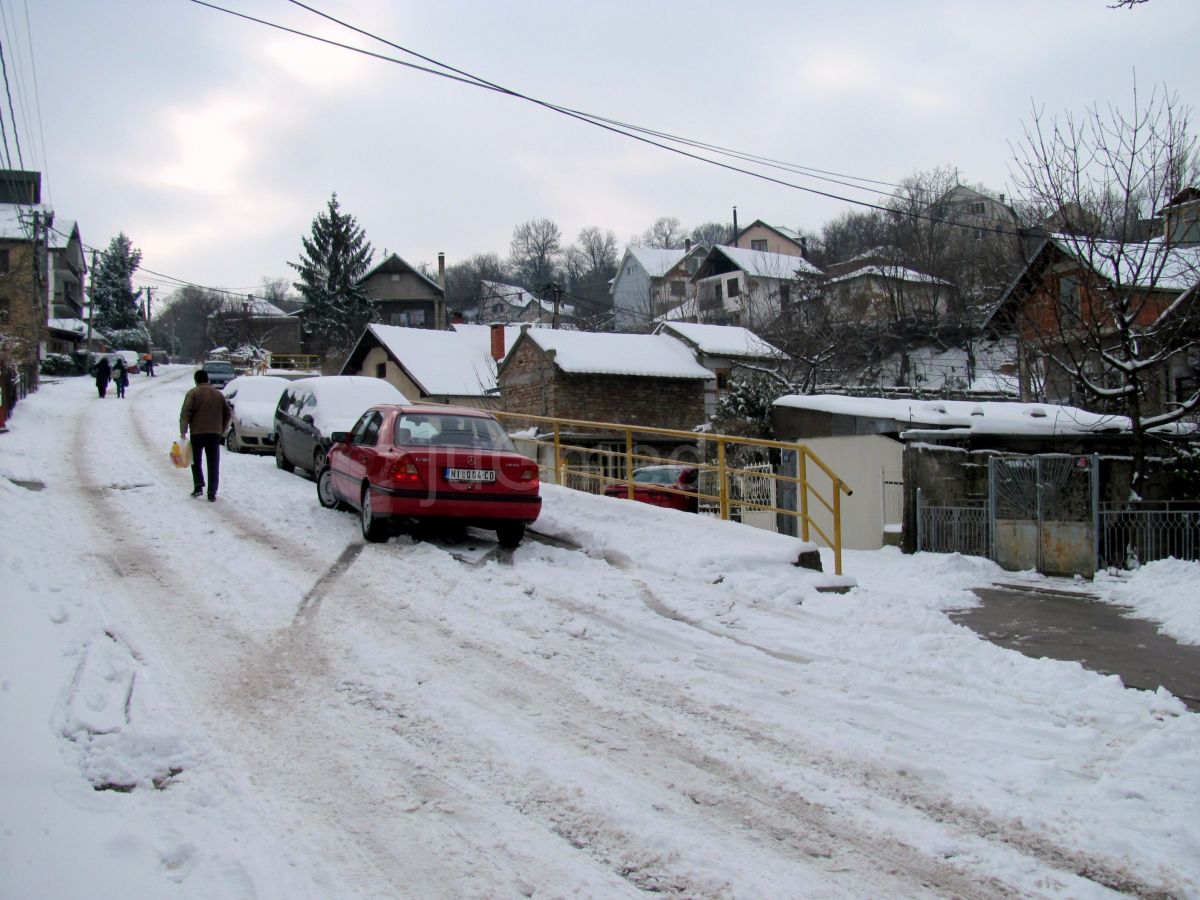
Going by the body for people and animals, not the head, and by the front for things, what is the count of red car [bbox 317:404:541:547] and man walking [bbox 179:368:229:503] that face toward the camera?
0

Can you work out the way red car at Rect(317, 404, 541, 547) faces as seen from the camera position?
facing away from the viewer and to the left of the viewer

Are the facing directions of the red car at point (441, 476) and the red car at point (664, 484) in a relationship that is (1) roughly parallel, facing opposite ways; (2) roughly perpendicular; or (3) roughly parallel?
roughly perpendicular

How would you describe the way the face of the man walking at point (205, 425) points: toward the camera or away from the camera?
away from the camera

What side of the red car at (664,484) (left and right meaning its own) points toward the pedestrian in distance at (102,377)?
right

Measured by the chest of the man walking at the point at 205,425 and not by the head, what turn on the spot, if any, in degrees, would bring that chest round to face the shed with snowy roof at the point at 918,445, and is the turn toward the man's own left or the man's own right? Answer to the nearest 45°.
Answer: approximately 90° to the man's own right

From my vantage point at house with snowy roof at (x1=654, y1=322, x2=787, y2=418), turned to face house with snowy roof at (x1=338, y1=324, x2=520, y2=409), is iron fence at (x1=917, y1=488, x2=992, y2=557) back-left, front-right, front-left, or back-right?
back-left

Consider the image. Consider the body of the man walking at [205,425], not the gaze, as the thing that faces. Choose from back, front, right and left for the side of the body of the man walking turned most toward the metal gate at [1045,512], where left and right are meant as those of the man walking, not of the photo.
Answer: right

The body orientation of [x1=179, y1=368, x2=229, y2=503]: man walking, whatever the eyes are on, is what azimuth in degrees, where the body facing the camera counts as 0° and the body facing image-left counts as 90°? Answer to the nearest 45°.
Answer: approximately 180°

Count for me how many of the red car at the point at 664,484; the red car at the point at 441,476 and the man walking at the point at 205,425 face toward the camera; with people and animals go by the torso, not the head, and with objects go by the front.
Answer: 0

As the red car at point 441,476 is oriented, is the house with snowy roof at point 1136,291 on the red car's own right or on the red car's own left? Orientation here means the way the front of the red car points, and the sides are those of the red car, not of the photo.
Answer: on the red car's own right

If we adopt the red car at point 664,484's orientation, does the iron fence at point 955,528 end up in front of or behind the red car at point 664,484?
behind

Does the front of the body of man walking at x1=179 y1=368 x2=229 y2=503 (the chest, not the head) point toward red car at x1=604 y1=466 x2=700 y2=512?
no

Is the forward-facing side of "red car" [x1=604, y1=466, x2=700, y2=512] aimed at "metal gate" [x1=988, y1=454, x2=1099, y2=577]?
no

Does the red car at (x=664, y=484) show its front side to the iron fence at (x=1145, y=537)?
no
